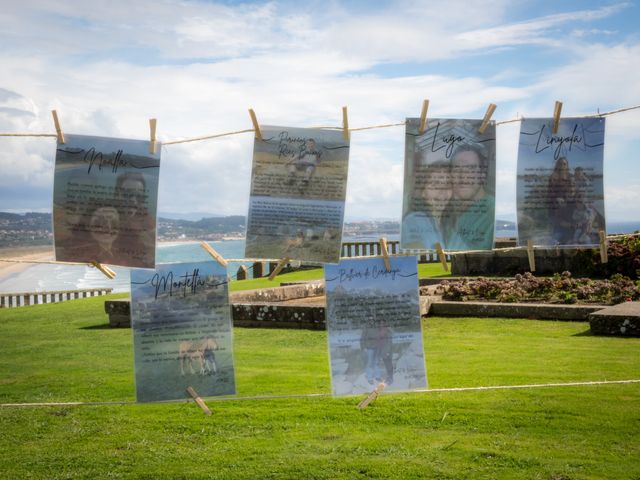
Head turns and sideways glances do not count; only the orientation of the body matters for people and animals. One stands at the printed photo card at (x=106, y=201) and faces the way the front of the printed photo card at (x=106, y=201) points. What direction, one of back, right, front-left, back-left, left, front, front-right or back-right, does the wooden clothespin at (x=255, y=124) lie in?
left

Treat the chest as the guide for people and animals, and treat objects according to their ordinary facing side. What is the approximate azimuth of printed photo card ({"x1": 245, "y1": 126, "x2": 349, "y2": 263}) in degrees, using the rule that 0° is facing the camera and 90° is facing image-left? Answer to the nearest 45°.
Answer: approximately 0°

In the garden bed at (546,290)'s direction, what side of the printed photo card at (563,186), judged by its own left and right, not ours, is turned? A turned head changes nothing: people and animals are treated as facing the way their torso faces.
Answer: back

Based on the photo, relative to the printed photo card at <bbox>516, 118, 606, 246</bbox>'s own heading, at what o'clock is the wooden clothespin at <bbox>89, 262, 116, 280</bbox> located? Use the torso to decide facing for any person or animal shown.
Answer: The wooden clothespin is roughly at 2 o'clock from the printed photo card.

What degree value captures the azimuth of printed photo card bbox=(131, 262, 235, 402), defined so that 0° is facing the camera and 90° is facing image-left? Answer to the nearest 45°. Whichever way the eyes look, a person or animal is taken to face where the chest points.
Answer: approximately 0°

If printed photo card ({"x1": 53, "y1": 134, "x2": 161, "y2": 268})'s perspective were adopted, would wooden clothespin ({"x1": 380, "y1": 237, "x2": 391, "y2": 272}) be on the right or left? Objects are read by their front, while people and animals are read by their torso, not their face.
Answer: on its left

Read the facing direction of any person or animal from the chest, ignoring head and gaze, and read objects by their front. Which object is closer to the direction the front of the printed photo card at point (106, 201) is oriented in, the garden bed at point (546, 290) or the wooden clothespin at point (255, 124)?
the wooden clothespin

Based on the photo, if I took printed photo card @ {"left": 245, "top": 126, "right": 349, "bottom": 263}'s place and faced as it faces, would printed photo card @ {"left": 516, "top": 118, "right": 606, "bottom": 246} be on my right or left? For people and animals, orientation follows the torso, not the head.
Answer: on my left
